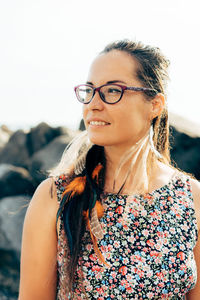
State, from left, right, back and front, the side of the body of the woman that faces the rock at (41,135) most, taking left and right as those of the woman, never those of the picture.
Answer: back

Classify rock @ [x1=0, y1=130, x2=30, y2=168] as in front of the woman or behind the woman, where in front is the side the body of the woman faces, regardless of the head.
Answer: behind

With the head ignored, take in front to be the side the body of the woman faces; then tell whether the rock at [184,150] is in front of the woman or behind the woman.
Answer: behind

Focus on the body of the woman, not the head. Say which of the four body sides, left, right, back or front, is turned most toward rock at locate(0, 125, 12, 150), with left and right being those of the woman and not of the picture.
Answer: back

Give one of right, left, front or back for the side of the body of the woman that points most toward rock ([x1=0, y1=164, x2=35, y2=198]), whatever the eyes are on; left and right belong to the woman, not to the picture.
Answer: back

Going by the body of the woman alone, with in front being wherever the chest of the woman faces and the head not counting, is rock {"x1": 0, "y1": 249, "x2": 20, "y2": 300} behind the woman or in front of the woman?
behind

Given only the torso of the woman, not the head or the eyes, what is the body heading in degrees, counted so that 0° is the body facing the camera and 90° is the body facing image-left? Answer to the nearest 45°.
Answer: approximately 0°
